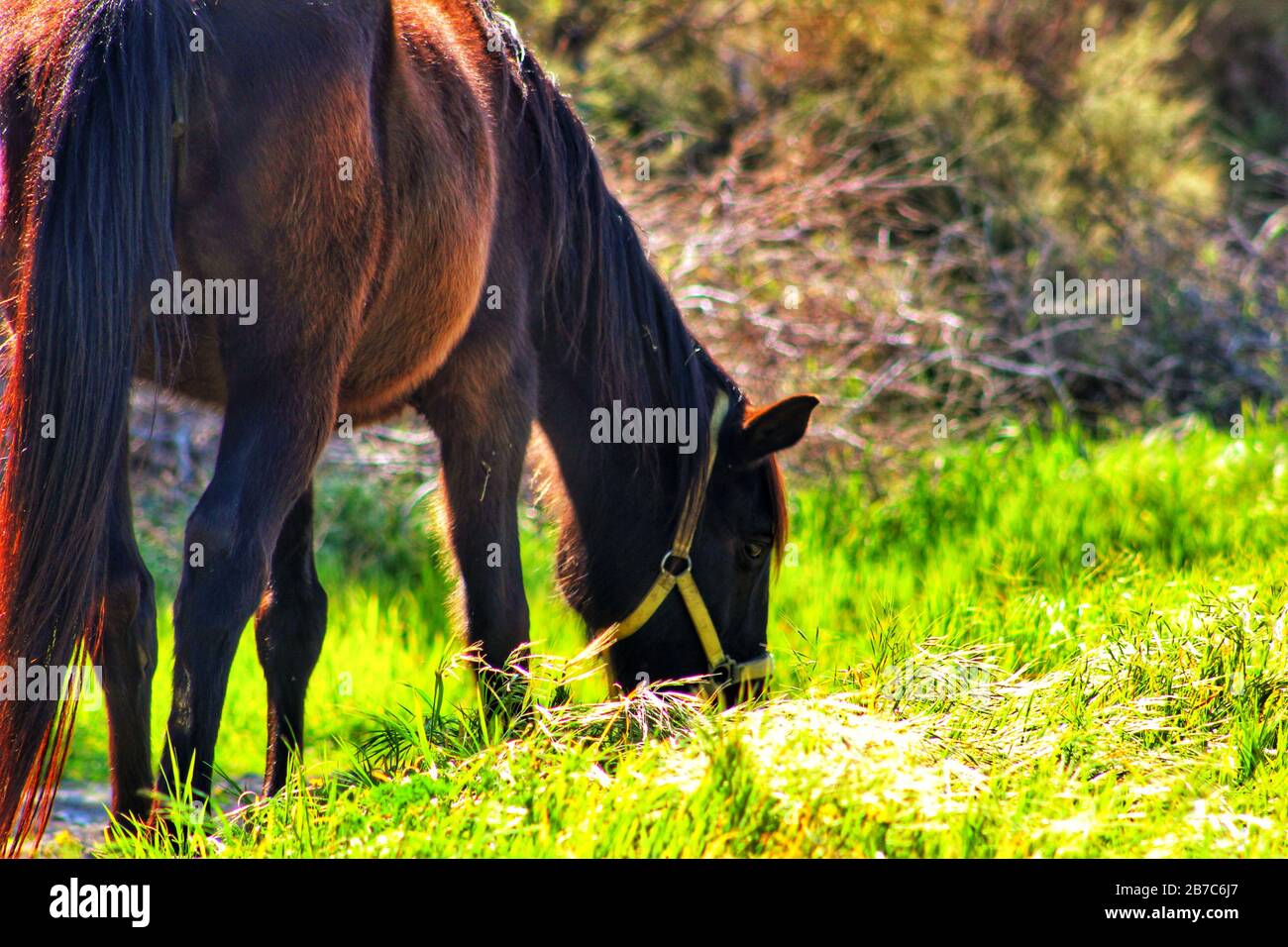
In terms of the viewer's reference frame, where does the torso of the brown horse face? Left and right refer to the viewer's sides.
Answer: facing away from the viewer and to the right of the viewer
